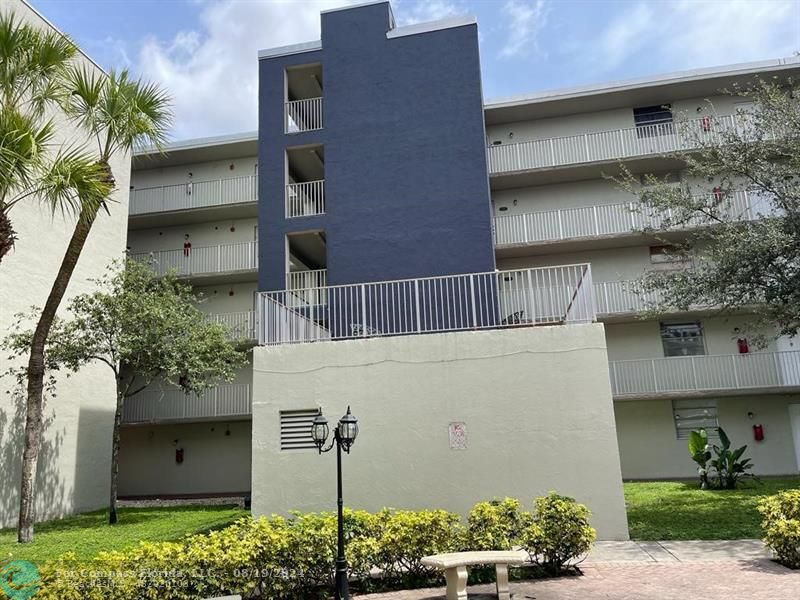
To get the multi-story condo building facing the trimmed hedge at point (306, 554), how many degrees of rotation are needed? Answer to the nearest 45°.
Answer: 0° — it already faces it

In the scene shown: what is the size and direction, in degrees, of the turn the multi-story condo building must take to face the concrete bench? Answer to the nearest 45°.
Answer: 0° — it already faces it

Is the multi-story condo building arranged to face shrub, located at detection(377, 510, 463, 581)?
yes

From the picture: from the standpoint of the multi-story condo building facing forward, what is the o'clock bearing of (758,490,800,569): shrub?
The shrub is roughly at 11 o'clock from the multi-story condo building.

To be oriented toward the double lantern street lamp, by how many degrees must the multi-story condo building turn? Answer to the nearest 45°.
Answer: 0° — it already faces it

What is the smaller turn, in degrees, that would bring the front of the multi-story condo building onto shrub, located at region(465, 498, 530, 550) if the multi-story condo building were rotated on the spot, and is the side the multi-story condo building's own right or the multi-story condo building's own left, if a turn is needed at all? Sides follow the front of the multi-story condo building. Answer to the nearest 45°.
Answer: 0° — it already faces it

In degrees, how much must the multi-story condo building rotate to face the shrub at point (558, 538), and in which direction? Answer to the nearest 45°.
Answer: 0° — it already faces it

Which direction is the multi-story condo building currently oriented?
toward the camera
